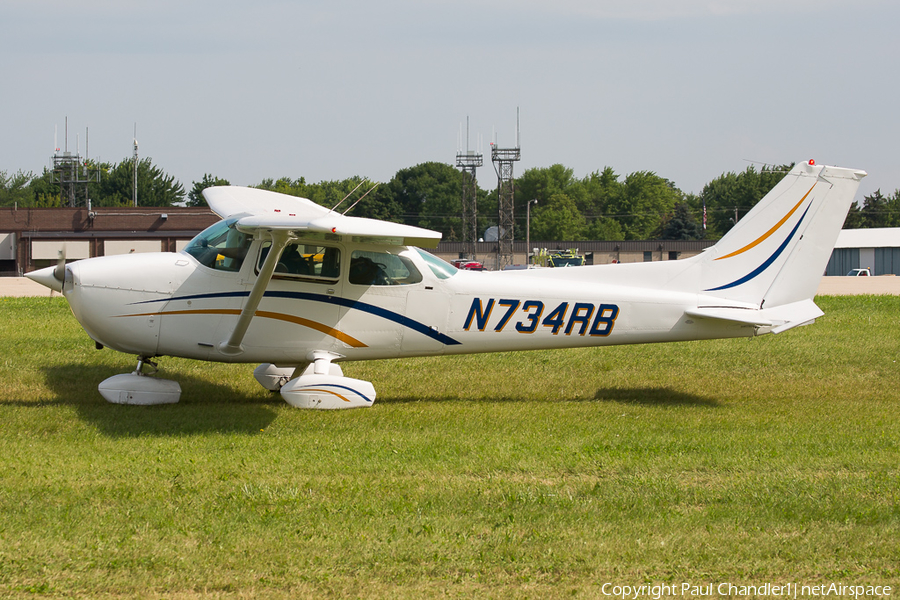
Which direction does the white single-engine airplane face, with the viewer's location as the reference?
facing to the left of the viewer
